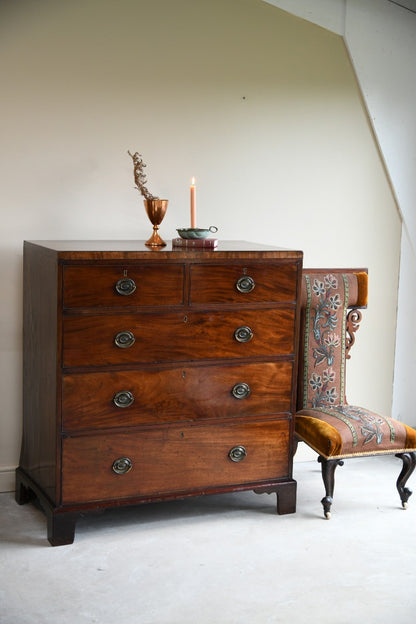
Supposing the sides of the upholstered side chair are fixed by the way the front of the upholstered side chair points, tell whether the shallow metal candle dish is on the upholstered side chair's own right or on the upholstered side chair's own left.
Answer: on the upholstered side chair's own right

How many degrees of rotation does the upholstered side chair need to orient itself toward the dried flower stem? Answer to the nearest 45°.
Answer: approximately 135° to its right

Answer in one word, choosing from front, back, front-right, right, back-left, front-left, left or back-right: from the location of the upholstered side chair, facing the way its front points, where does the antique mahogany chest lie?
right

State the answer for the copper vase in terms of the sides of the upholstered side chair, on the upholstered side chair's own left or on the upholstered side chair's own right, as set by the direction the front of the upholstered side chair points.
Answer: on the upholstered side chair's own right

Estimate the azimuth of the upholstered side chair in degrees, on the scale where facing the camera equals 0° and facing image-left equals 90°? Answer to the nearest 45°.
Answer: approximately 315°
